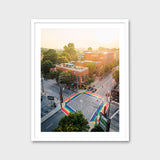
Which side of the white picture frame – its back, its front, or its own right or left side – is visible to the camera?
front
